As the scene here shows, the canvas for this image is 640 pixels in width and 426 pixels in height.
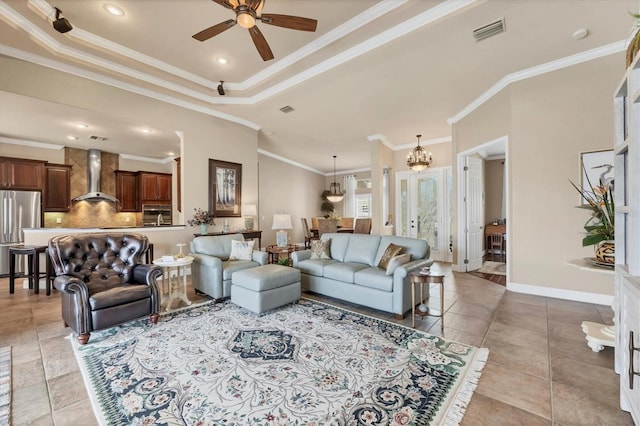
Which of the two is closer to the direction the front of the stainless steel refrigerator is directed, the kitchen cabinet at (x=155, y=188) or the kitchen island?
the kitchen island

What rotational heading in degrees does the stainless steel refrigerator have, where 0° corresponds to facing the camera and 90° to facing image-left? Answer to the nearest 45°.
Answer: approximately 0°

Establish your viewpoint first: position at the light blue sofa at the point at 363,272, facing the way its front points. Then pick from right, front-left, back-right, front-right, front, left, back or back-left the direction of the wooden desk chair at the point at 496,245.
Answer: back

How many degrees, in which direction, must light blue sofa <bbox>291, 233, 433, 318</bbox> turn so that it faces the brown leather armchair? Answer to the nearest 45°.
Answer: approximately 45° to its right

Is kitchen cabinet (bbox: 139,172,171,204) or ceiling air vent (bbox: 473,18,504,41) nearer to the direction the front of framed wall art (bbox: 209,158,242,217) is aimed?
the ceiling air vent

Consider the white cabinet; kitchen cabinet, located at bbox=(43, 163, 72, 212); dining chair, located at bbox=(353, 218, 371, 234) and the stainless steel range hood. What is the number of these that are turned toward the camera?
2

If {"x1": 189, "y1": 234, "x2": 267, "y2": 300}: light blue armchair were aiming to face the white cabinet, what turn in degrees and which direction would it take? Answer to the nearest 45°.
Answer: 0° — it already faces it

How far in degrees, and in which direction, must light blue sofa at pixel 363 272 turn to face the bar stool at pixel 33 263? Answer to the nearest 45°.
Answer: approximately 45° to its right
